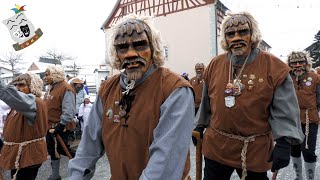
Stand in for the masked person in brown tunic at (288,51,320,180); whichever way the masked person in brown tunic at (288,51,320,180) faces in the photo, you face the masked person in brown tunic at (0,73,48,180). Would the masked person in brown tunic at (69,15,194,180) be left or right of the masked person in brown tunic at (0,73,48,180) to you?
left

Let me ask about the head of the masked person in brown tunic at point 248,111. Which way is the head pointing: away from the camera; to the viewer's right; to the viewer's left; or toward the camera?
toward the camera

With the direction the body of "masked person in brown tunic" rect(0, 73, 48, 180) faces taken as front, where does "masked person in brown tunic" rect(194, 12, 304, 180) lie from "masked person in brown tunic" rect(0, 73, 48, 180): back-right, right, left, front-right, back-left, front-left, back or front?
left

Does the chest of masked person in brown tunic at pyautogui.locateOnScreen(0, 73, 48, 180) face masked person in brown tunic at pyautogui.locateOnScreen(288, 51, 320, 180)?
no

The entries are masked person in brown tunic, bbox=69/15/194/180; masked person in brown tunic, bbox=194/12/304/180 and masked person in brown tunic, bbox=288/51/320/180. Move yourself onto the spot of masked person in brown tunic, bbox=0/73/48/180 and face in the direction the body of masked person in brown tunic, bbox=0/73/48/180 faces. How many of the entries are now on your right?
0

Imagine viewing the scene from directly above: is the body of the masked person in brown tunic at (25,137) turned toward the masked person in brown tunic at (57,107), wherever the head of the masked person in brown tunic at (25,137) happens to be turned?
no

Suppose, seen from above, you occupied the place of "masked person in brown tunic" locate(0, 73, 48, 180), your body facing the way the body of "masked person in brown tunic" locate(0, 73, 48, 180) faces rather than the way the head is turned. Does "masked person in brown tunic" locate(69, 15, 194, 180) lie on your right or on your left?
on your left

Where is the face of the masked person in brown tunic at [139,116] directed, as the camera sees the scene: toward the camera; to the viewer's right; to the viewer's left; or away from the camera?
toward the camera

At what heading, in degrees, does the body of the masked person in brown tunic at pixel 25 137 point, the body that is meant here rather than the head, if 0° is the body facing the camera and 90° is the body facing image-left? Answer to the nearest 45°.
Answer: approximately 45°
